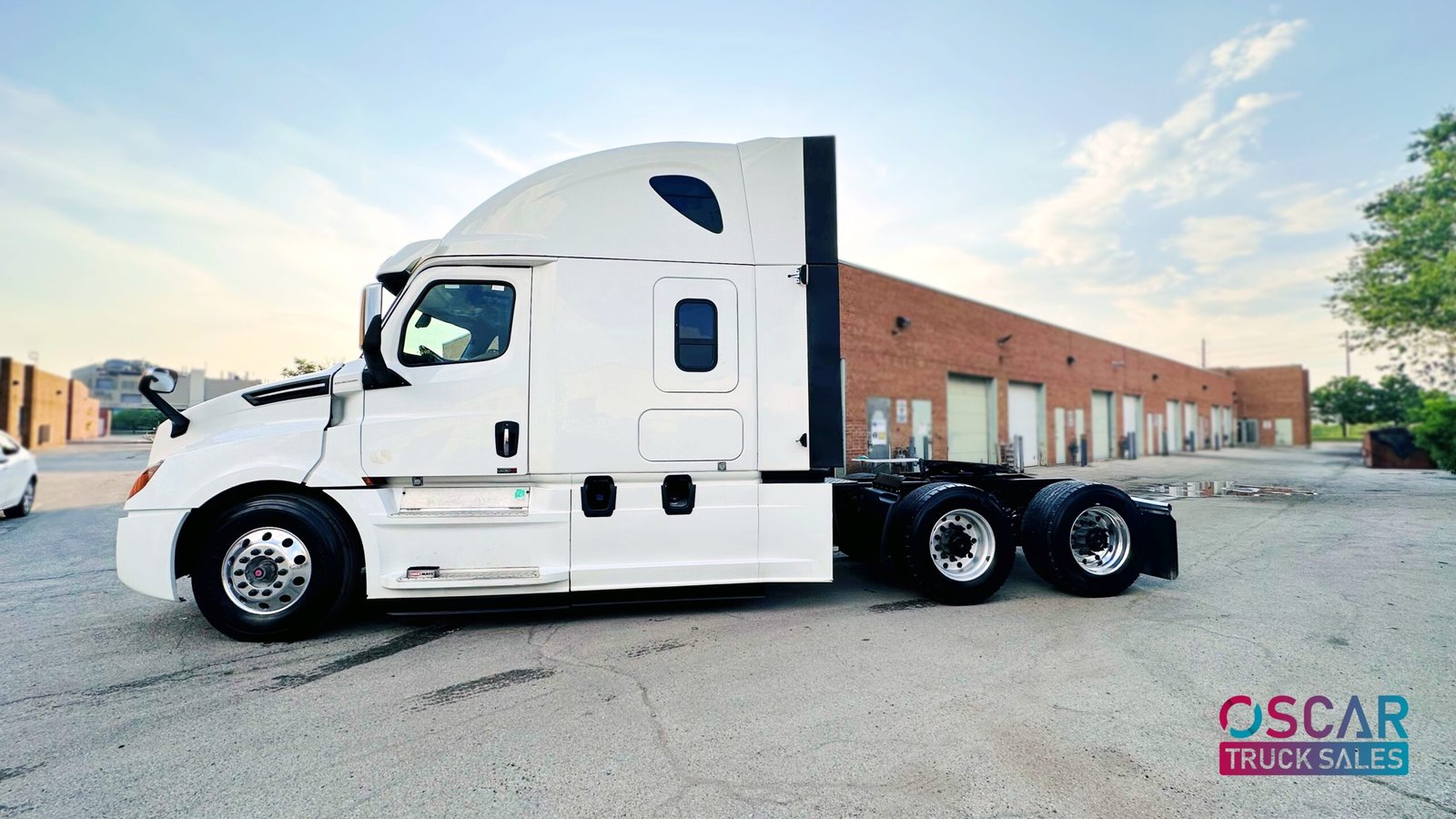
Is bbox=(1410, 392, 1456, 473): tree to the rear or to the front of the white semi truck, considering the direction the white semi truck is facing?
to the rear

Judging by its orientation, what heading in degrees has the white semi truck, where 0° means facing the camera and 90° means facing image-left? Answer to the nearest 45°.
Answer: approximately 90°

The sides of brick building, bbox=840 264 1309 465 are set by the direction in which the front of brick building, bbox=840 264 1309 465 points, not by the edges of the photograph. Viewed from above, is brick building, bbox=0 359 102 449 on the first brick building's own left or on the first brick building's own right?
on the first brick building's own right

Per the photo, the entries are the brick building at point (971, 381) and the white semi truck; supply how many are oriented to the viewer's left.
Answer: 1

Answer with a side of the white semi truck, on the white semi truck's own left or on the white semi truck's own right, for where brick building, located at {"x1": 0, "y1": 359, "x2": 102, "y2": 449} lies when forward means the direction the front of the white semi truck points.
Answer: on the white semi truck's own right

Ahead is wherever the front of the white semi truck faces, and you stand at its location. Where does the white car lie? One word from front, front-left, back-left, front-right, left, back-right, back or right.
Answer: front-right

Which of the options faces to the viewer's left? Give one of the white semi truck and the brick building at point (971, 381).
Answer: the white semi truck

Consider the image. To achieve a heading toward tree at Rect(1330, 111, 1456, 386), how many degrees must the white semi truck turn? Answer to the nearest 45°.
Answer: approximately 135° to its right

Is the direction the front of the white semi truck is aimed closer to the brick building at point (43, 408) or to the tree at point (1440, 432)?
the brick building

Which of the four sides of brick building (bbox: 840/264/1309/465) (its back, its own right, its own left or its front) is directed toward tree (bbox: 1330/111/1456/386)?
left

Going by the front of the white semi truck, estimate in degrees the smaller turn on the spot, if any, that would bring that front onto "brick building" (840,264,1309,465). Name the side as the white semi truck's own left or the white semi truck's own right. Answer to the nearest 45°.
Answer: approximately 135° to the white semi truck's own right
